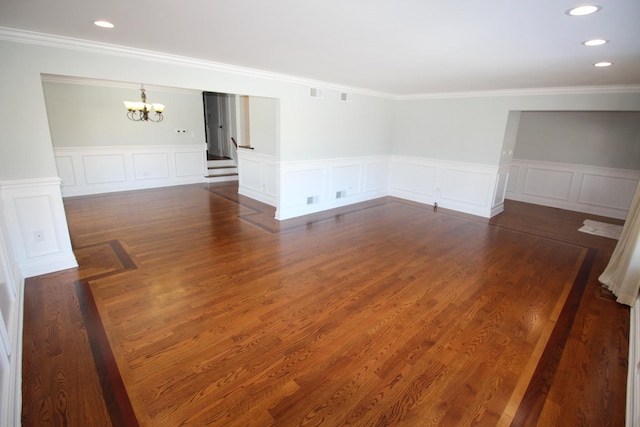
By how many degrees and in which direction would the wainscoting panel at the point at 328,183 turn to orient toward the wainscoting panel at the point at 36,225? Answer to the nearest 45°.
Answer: approximately 90° to its right

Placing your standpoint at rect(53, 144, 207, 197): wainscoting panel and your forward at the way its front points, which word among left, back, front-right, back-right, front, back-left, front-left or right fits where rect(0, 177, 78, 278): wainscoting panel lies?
front

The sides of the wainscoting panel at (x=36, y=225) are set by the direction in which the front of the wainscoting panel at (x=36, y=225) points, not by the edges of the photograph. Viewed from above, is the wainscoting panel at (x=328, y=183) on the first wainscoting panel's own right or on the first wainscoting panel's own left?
on the first wainscoting panel's own left

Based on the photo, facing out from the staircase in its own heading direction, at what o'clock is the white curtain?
The white curtain is roughly at 11 o'clock from the staircase.

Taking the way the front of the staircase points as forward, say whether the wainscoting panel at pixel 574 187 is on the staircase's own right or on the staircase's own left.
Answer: on the staircase's own left

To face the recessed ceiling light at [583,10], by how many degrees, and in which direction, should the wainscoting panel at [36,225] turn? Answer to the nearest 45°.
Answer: approximately 45° to its left

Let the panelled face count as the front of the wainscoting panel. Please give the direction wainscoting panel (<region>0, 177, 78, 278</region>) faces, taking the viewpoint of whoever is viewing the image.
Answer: facing the viewer

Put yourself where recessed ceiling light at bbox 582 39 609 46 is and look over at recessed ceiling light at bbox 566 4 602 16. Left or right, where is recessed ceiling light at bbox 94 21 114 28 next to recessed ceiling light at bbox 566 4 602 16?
right

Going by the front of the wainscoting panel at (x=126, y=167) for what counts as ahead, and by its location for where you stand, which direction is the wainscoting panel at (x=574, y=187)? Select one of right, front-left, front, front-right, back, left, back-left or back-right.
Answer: front-left

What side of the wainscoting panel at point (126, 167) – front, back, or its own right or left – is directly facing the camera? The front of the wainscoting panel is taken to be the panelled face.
front

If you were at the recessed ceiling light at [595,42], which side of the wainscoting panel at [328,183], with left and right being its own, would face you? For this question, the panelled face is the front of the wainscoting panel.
front

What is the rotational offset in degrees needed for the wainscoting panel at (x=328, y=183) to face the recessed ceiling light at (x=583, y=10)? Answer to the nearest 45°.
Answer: approximately 45° to its right

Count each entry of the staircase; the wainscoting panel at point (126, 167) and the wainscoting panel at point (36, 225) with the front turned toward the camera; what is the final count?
3

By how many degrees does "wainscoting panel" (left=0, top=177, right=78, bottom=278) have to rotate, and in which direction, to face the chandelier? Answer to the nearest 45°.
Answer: approximately 135° to its left

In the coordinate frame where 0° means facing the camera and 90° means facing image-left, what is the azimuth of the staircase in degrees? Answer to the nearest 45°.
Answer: approximately 0°
